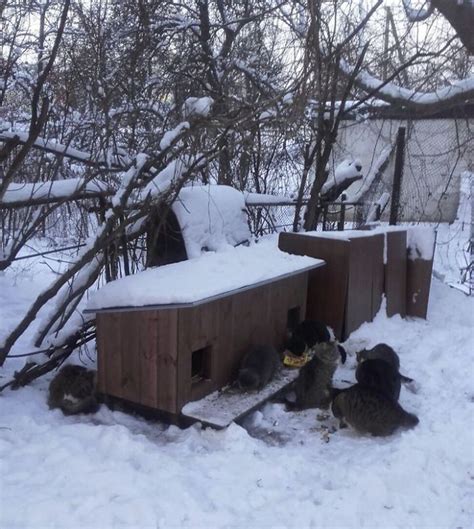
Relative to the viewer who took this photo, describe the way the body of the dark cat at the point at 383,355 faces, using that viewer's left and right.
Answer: facing to the left of the viewer

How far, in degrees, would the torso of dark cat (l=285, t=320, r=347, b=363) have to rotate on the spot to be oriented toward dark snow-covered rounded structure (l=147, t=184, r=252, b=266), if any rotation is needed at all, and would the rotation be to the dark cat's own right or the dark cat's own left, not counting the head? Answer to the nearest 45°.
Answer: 0° — it already faces it

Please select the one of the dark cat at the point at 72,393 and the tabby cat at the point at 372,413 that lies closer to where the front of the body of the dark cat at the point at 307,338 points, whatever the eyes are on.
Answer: the dark cat

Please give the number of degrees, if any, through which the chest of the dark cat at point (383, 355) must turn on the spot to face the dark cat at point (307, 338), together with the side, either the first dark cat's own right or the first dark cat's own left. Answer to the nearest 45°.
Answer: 0° — it already faces it

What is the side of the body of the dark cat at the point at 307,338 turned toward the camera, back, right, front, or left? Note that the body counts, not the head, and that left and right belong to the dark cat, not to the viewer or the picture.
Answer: left

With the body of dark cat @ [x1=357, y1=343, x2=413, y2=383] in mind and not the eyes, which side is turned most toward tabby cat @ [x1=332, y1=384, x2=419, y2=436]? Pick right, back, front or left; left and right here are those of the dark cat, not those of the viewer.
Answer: left

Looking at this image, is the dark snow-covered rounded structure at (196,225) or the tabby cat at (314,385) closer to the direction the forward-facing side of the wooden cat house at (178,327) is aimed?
the tabby cat
